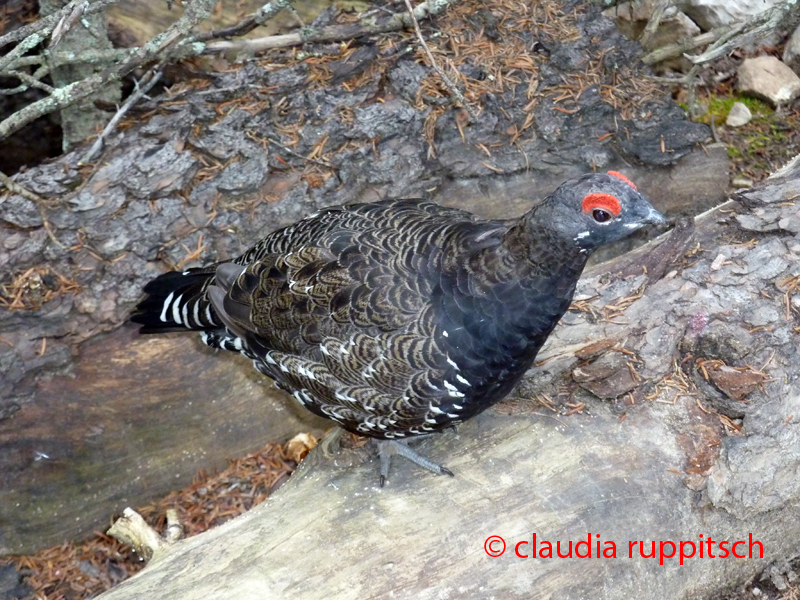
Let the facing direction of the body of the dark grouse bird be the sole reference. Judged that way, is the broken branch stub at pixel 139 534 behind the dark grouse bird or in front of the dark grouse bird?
behind

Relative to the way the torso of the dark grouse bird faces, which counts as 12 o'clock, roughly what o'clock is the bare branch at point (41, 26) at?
The bare branch is roughly at 7 o'clock from the dark grouse bird.

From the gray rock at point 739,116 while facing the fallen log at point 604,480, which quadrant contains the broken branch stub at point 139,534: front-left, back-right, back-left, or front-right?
front-right

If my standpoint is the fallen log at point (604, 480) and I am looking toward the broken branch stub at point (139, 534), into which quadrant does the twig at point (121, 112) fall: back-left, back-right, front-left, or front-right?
front-right

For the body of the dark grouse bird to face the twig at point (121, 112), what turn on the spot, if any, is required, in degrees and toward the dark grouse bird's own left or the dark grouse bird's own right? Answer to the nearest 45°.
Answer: approximately 135° to the dark grouse bird's own left

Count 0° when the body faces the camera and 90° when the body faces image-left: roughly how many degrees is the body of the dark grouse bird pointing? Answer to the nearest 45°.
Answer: approximately 270°

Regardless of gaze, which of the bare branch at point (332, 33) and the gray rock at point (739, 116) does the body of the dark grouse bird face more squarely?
the gray rock

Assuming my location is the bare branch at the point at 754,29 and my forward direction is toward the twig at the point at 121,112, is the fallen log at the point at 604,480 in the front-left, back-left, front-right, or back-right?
front-left

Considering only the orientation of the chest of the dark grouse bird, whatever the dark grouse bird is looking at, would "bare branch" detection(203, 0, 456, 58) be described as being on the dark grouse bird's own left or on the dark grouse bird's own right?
on the dark grouse bird's own left

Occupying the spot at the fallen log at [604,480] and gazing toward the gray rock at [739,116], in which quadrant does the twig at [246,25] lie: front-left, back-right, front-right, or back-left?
front-left

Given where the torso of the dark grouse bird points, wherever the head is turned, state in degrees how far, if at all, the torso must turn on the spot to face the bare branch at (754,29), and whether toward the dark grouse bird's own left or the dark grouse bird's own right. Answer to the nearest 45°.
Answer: approximately 45° to the dark grouse bird's own left
